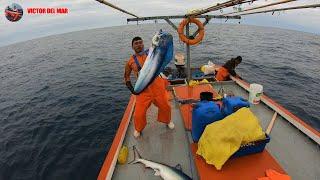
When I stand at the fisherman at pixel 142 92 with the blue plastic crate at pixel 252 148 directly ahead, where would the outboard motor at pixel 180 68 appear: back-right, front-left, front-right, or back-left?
back-left

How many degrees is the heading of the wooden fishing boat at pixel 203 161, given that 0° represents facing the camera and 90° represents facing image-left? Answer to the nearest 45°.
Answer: approximately 180°
